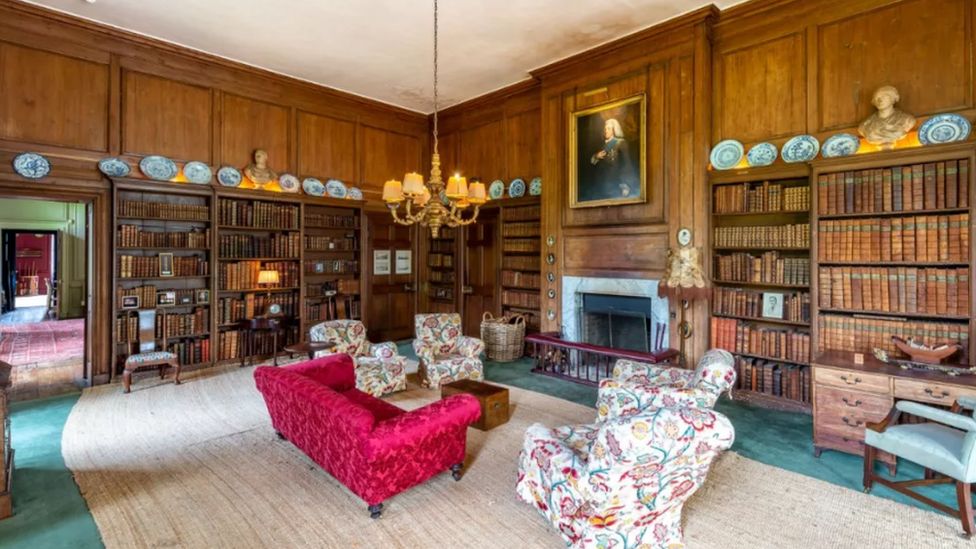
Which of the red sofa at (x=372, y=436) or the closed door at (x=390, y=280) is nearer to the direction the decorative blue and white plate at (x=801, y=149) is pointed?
the red sofa

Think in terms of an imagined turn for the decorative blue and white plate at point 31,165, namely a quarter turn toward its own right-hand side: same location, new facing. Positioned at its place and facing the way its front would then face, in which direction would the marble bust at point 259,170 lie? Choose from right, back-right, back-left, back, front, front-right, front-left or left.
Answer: back

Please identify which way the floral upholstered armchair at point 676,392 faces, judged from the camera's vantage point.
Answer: facing to the left of the viewer

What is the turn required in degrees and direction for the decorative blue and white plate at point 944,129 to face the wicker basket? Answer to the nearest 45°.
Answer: approximately 90° to its right

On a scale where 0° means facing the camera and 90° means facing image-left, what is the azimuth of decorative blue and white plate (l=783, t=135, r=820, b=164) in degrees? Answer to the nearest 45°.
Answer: approximately 0°

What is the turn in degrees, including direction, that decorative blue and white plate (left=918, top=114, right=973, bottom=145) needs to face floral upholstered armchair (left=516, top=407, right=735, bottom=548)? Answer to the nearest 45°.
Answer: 0° — it already faces it

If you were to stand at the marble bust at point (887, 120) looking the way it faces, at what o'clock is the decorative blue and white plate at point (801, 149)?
The decorative blue and white plate is roughly at 2 o'clock from the marble bust.

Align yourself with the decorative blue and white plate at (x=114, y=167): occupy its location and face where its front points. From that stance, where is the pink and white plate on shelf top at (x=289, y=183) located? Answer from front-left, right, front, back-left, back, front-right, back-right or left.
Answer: left

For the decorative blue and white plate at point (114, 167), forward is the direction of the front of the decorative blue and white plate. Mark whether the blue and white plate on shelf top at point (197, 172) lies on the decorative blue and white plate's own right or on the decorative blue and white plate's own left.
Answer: on the decorative blue and white plate's own left

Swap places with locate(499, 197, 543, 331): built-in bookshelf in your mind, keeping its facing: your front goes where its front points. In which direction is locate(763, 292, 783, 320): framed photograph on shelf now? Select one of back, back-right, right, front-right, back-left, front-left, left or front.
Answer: left

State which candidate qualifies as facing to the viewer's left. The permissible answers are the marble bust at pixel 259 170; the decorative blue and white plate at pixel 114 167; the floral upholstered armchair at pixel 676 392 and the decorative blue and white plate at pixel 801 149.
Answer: the floral upholstered armchair

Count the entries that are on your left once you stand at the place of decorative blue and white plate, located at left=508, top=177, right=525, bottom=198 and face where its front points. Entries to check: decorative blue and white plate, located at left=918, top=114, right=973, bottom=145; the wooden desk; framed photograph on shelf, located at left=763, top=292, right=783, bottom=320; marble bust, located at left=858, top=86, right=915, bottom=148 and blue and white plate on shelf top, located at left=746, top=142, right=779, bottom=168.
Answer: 5
